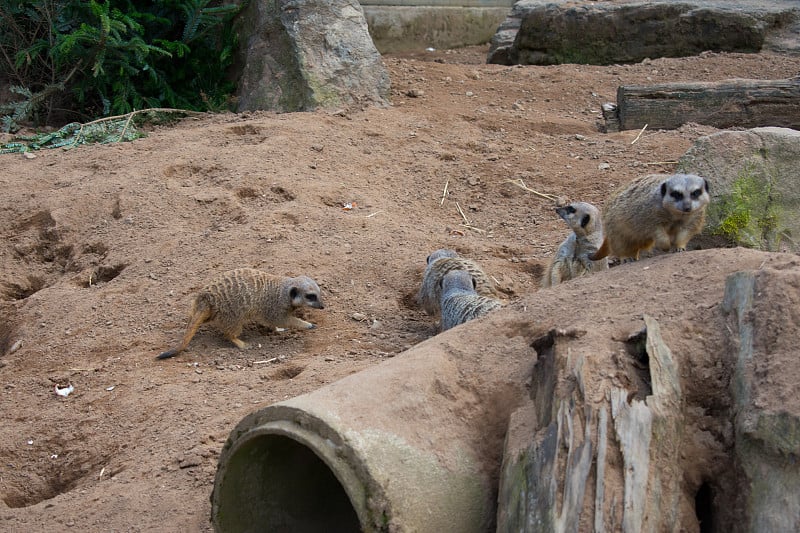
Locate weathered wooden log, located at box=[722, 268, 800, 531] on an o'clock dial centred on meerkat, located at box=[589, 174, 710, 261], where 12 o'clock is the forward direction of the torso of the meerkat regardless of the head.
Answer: The weathered wooden log is roughly at 1 o'clock from the meerkat.

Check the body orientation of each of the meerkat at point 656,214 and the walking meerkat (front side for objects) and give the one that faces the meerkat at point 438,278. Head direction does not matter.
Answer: the walking meerkat

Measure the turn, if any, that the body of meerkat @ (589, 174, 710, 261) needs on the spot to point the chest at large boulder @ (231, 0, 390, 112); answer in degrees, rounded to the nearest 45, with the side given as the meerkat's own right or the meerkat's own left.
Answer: approximately 180°

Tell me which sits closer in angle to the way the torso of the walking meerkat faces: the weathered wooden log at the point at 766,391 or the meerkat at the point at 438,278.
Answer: the meerkat

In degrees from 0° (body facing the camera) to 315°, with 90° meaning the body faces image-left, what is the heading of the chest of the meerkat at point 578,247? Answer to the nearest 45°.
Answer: approximately 90°

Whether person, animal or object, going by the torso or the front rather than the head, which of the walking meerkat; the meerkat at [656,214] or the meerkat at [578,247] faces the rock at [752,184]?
the walking meerkat

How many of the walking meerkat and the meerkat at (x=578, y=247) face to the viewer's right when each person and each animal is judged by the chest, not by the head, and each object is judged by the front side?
1

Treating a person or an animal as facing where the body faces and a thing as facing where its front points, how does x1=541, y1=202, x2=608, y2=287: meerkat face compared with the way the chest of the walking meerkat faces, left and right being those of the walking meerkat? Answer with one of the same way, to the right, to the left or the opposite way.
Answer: the opposite way

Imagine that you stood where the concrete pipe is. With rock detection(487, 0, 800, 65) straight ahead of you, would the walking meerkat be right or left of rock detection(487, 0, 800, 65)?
left

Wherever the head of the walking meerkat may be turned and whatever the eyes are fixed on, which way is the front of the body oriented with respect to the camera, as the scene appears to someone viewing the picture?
to the viewer's right

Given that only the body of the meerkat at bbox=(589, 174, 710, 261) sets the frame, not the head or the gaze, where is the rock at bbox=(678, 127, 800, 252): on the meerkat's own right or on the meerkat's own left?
on the meerkat's own left

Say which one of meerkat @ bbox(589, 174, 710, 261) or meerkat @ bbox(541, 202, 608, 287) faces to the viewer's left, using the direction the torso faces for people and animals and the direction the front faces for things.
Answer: meerkat @ bbox(541, 202, 608, 287)
